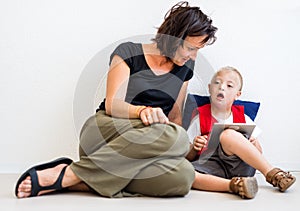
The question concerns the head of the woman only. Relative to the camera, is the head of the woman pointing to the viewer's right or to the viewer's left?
to the viewer's right

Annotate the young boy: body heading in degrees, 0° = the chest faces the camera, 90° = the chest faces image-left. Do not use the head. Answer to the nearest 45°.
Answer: approximately 0°
